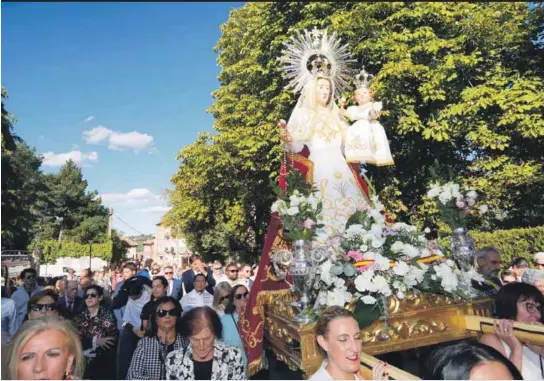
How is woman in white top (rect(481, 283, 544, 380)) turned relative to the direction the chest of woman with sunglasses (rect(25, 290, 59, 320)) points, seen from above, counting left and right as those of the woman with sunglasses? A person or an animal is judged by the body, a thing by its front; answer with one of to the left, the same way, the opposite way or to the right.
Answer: the same way

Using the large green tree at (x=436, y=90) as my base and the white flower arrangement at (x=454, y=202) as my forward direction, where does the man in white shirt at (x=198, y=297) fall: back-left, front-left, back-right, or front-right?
front-right

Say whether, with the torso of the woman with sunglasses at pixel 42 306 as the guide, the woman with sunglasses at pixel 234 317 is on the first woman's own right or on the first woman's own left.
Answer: on the first woman's own left

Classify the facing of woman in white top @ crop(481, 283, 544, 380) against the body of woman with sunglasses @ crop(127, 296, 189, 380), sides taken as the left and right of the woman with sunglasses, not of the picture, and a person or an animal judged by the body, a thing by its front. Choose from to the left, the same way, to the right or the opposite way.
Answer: the same way

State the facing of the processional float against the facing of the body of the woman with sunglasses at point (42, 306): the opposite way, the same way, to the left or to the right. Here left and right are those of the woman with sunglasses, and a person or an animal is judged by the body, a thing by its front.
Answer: the same way

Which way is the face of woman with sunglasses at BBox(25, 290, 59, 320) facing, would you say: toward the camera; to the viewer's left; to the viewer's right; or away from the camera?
toward the camera

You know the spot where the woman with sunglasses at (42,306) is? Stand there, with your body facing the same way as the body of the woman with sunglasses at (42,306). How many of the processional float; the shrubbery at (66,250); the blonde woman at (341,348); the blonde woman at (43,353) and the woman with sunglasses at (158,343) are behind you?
1

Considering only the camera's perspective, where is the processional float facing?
facing the viewer and to the right of the viewer

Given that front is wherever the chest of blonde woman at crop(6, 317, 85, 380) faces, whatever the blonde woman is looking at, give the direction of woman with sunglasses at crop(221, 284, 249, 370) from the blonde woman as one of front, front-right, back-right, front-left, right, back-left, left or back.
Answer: back

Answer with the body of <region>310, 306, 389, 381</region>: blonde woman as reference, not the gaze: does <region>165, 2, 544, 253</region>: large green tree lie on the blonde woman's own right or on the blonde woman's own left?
on the blonde woman's own left

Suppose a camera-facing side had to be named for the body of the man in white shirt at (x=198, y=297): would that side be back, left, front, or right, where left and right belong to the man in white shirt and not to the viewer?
front

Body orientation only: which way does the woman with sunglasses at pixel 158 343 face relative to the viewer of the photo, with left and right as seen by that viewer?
facing the viewer

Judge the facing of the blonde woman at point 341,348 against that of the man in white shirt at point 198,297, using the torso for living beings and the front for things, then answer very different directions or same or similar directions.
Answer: same or similar directions

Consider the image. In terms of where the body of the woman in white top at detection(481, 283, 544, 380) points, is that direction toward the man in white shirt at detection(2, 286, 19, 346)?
no

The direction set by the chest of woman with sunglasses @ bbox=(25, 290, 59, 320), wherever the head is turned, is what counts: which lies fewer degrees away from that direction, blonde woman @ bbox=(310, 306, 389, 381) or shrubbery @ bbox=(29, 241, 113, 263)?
the blonde woman

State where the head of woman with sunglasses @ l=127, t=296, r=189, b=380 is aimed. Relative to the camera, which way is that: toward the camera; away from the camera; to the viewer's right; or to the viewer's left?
toward the camera

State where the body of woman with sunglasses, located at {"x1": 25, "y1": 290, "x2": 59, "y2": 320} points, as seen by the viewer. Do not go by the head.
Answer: toward the camera
